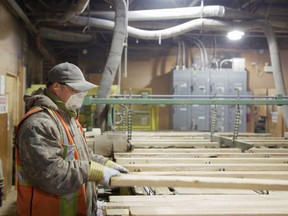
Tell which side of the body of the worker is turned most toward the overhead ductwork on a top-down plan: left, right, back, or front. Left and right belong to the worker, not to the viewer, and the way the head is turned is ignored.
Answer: left

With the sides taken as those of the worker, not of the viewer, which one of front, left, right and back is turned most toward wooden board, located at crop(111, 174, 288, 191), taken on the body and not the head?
front

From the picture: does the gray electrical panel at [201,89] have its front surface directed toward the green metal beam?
yes

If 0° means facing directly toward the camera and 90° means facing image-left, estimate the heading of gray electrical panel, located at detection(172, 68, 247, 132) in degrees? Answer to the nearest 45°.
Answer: approximately 0°

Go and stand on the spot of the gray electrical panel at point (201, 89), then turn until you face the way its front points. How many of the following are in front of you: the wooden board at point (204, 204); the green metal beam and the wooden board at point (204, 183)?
3

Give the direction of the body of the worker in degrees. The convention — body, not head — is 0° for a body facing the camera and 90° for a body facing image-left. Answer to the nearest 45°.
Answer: approximately 270°

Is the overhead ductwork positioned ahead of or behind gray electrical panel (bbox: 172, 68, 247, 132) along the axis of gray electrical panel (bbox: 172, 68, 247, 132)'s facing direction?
ahead

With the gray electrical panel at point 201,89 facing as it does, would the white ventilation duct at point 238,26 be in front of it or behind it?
in front

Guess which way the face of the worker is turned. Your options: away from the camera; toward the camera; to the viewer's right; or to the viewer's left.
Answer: to the viewer's right

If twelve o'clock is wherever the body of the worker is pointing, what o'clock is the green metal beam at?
The green metal beam is roughly at 10 o'clock from the worker.

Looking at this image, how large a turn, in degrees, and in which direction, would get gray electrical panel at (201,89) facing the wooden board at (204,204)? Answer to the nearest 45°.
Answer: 0° — it already faces it

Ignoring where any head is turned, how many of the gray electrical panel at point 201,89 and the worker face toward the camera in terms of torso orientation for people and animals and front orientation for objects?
1

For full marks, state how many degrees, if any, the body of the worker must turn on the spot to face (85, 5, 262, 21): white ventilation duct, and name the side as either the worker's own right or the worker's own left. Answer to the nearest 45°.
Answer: approximately 45° to the worker's own left

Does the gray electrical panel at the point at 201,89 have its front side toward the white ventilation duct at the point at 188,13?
yes

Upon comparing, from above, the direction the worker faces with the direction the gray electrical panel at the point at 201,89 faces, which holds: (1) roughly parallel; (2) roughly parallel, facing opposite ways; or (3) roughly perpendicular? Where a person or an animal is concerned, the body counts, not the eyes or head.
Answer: roughly perpendicular
